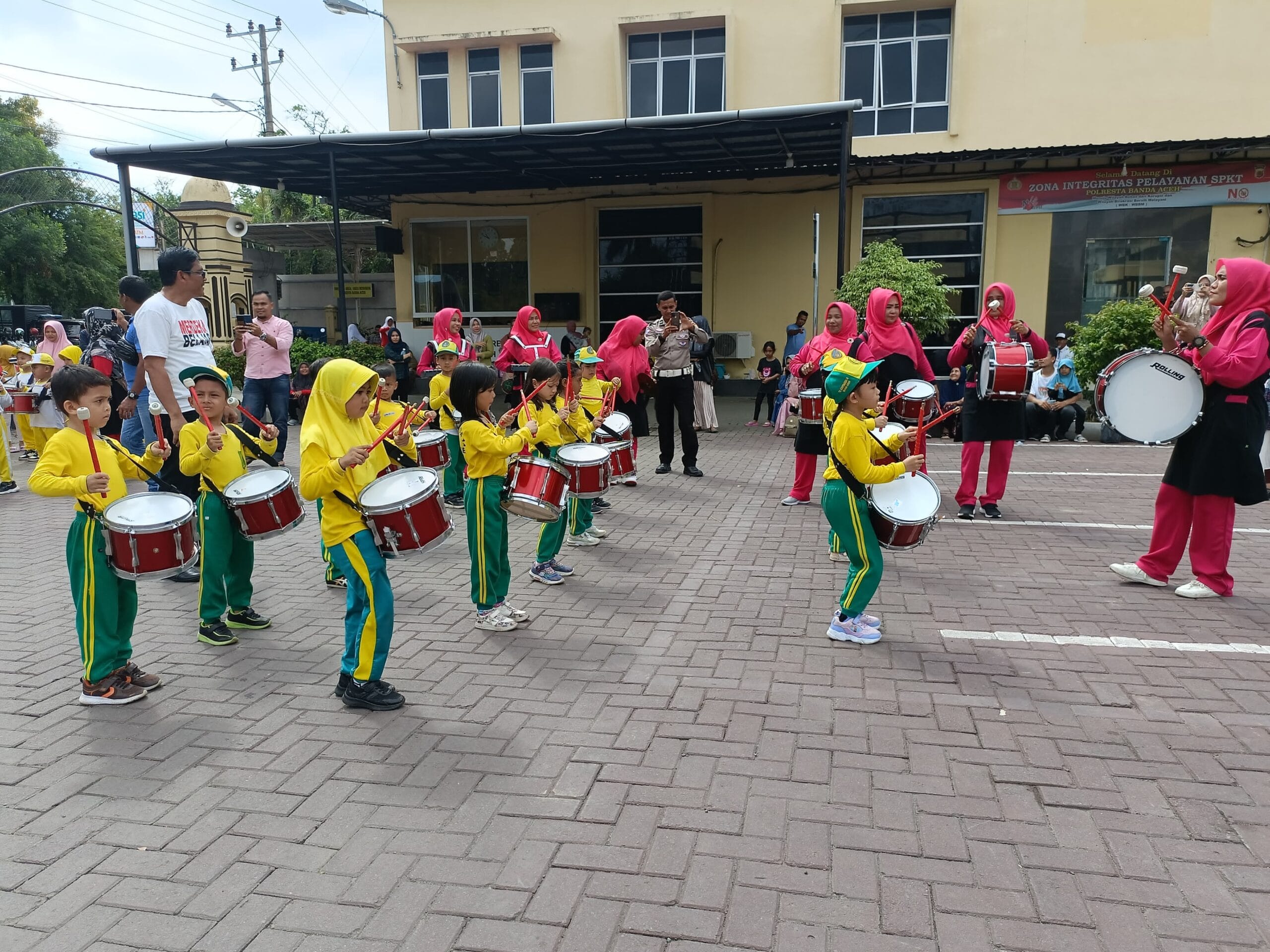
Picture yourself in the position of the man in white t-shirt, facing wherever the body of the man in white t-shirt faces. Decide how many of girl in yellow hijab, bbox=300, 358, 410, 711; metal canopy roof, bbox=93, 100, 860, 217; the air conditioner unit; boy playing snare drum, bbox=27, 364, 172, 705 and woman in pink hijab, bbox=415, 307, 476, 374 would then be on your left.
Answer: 3

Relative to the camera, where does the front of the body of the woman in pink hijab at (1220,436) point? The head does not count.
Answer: to the viewer's left

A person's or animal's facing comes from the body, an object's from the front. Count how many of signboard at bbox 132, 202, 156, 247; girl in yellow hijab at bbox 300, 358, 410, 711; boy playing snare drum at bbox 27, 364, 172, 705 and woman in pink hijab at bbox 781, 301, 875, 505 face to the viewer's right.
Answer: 2

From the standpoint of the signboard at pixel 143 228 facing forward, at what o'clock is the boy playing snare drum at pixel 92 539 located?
The boy playing snare drum is roughly at 12 o'clock from the signboard.

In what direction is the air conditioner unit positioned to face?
toward the camera

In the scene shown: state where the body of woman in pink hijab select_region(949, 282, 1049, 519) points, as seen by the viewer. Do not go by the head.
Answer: toward the camera

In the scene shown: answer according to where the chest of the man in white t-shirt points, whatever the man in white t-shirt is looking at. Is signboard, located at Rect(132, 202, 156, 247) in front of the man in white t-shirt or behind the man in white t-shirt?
behind

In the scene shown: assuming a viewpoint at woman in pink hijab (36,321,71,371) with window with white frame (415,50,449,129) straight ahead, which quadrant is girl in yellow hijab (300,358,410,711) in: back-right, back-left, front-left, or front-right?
back-right

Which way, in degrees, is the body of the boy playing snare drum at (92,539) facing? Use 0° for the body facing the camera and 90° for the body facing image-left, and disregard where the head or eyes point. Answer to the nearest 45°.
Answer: approximately 270°

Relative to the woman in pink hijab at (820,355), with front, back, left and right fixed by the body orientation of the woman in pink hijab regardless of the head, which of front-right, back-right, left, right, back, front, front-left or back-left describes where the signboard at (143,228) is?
right

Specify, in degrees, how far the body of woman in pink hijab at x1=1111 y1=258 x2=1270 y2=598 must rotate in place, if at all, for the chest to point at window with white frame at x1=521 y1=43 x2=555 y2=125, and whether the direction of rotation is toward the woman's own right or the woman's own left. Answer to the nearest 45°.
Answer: approximately 45° to the woman's own right

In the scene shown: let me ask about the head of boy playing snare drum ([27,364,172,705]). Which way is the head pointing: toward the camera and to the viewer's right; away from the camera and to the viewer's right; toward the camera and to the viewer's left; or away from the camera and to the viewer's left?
toward the camera and to the viewer's right

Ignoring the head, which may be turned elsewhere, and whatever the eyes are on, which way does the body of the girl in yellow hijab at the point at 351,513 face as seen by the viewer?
to the viewer's right

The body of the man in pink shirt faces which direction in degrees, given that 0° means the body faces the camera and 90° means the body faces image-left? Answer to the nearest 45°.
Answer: approximately 45°

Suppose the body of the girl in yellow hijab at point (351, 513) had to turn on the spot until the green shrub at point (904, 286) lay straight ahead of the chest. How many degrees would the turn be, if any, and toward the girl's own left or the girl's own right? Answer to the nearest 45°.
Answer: approximately 45° to the girl's own left

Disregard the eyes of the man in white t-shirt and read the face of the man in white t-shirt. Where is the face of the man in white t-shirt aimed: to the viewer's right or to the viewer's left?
to the viewer's right

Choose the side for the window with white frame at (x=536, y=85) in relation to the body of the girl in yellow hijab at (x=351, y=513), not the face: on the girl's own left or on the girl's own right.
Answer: on the girl's own left

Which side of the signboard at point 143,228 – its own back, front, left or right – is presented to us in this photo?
front
